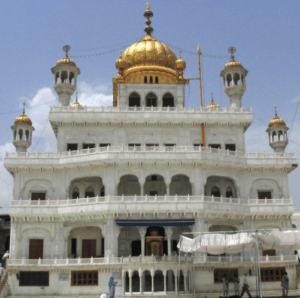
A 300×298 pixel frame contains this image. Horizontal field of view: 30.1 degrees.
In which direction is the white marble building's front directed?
toward the camera

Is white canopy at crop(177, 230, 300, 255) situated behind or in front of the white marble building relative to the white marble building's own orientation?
in front
